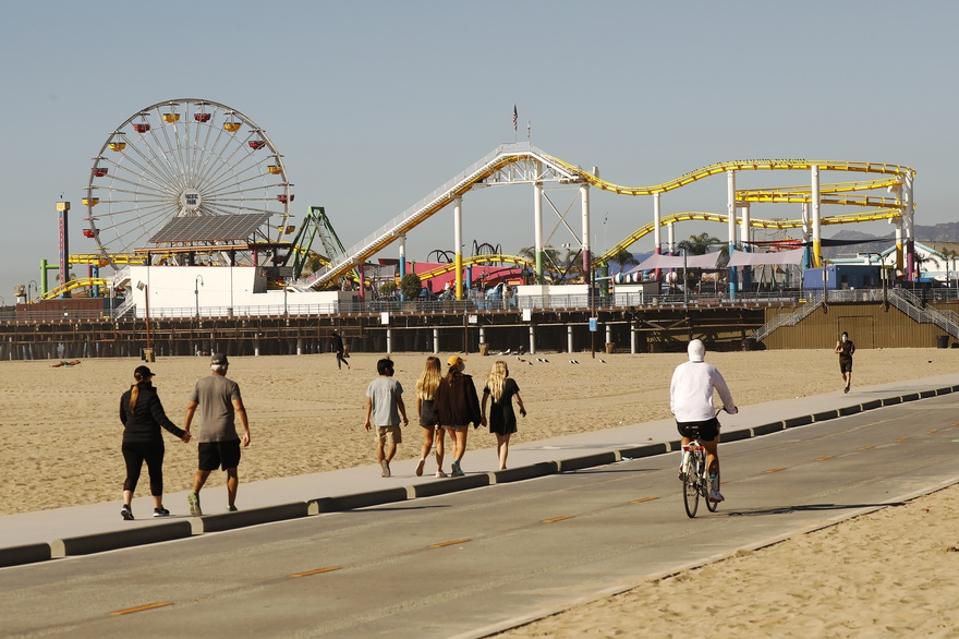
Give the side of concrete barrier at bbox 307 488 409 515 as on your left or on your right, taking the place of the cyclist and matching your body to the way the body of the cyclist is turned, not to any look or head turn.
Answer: on your left

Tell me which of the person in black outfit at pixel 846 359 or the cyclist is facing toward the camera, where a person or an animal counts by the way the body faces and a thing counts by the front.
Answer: the person in black outfit

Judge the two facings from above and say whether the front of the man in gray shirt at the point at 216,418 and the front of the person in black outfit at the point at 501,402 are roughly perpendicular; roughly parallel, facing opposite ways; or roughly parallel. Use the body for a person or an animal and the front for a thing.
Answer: roughly parallel

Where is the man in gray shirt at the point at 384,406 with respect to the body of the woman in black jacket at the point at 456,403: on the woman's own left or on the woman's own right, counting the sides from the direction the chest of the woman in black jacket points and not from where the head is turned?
on the woman's own left

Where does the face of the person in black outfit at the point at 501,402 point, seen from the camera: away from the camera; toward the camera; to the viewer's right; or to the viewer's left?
away from the camera

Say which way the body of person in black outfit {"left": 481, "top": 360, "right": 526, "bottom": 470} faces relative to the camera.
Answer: away from the camera

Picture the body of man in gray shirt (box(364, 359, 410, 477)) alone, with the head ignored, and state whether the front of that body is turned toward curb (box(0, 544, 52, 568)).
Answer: no

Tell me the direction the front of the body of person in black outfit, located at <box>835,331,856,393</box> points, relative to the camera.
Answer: toward the camera

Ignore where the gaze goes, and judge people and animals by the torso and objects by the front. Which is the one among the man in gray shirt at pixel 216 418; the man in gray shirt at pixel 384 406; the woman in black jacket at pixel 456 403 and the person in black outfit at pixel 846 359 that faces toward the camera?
the person in black outfit

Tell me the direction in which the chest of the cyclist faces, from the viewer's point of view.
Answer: away from the camera

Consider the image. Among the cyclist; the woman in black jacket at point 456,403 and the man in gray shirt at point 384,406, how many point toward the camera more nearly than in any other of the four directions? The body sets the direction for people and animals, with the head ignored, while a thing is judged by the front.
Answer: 0

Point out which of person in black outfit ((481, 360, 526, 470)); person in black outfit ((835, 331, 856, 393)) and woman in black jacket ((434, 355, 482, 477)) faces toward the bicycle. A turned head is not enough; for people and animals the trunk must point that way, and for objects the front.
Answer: person in black outfit ((835, 331, 856, 393))

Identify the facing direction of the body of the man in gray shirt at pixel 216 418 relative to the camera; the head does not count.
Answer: away from the camera

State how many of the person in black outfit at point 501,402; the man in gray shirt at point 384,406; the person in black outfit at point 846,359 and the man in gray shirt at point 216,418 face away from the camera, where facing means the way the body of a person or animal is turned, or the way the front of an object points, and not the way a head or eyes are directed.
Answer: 3

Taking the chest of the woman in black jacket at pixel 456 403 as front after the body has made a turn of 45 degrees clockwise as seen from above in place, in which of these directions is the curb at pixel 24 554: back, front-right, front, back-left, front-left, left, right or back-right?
back

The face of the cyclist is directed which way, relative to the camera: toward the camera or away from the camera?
away from the camera

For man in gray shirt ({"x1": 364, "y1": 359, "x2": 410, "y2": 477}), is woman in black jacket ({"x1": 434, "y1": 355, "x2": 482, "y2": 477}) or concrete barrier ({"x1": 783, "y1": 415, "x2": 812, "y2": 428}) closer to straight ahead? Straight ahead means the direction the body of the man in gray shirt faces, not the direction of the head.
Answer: the concrete barrier

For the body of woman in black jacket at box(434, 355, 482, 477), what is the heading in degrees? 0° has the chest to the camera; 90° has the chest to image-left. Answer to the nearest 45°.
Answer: approximately 180°

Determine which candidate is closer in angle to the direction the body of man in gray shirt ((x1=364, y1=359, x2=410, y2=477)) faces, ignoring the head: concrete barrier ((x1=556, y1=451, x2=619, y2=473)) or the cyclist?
the concrete barrier

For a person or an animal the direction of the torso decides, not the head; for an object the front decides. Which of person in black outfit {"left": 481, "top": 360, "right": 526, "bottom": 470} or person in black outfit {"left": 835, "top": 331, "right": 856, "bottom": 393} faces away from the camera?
person in black outfit {"left": 481, "top": 360, "right": 526, "bottom": 470}

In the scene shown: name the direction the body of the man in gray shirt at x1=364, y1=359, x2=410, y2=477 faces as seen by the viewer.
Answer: away from the camera

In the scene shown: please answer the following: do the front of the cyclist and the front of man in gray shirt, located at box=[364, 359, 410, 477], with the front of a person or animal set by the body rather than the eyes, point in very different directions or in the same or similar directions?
same or similar directions
